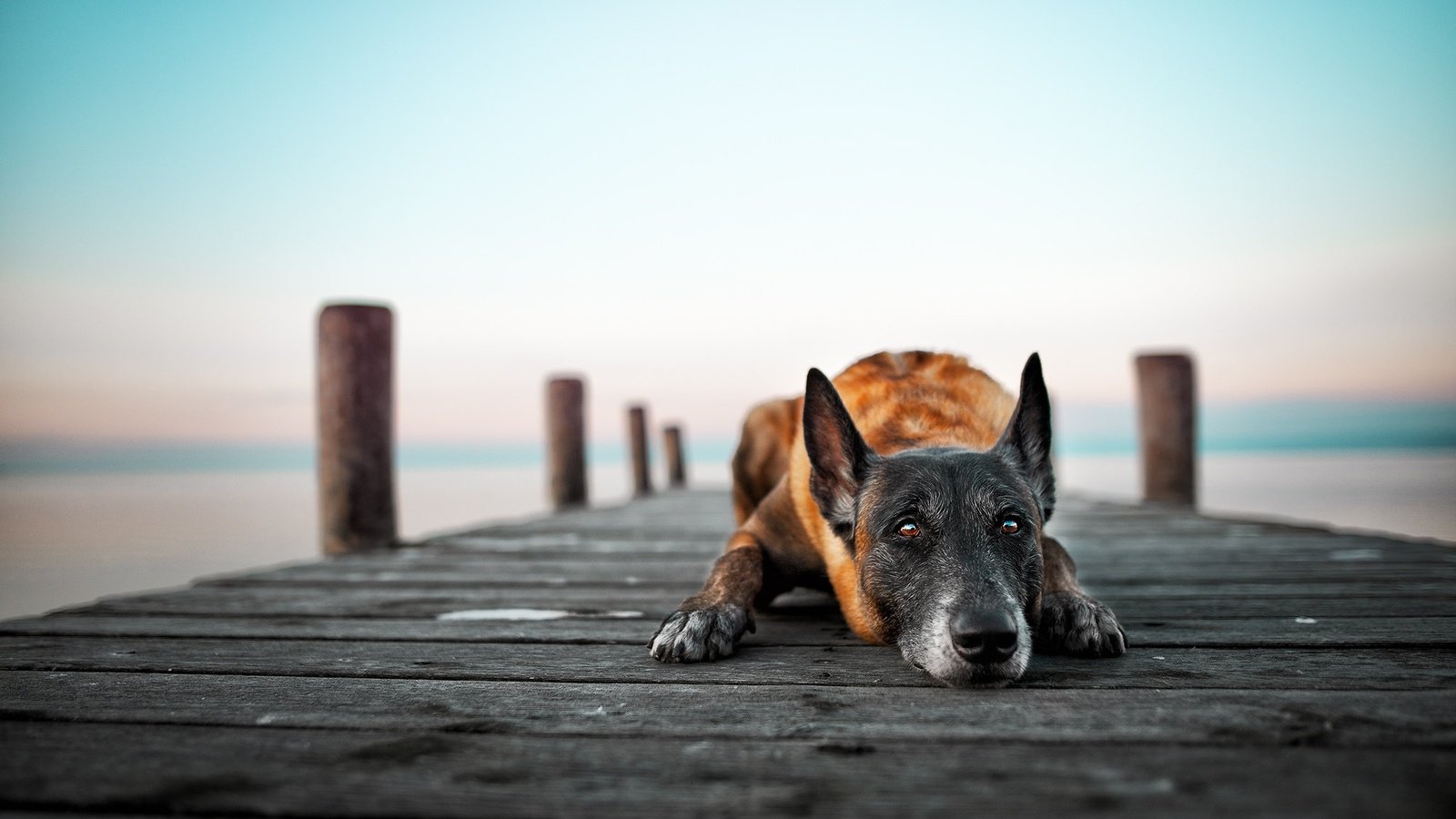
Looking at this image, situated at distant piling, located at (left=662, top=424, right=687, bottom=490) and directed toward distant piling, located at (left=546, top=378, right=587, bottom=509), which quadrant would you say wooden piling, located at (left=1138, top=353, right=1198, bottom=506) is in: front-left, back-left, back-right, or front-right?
front-left

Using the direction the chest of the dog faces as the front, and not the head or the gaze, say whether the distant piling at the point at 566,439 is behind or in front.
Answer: behind

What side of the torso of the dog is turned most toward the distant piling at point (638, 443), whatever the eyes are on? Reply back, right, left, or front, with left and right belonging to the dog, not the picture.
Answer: back

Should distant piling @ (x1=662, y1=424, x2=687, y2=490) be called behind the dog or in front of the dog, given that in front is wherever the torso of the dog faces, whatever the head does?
behind

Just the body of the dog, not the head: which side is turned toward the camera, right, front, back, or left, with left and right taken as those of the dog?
front
